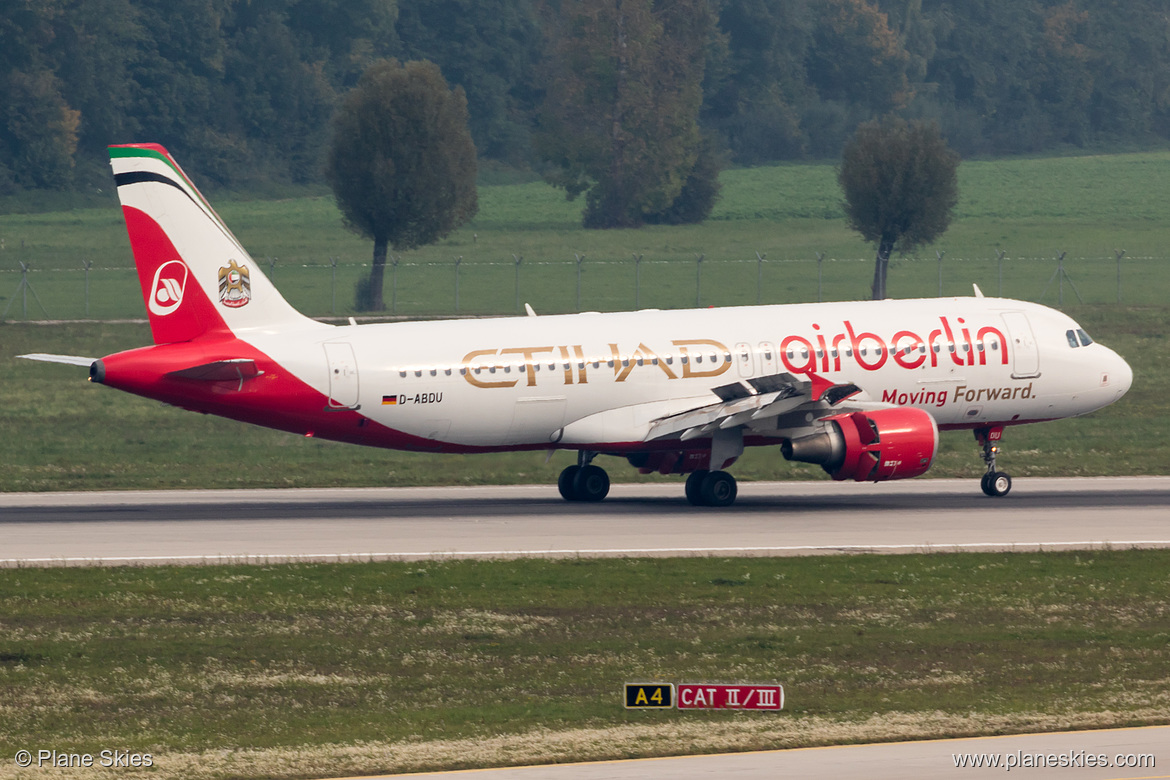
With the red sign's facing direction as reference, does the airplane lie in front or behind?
behind

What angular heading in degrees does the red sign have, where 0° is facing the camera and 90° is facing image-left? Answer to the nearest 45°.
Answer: approximately 0°
